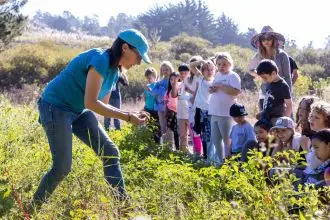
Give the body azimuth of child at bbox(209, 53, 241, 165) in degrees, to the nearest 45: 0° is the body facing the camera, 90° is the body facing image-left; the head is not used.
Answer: approximately 45°

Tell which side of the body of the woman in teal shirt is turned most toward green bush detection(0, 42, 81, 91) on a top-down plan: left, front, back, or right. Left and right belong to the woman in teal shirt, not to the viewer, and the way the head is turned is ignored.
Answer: left

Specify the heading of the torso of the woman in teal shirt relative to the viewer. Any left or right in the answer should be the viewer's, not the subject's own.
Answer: facing to the right of the viewer

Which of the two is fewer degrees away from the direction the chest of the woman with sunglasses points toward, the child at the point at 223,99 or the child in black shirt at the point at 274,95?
the child in black shirt

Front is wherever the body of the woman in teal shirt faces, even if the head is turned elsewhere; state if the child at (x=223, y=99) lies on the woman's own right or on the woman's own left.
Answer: on the woman's own left

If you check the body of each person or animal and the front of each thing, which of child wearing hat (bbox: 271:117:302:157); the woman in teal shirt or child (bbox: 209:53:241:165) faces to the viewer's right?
the woman in teal shirt
